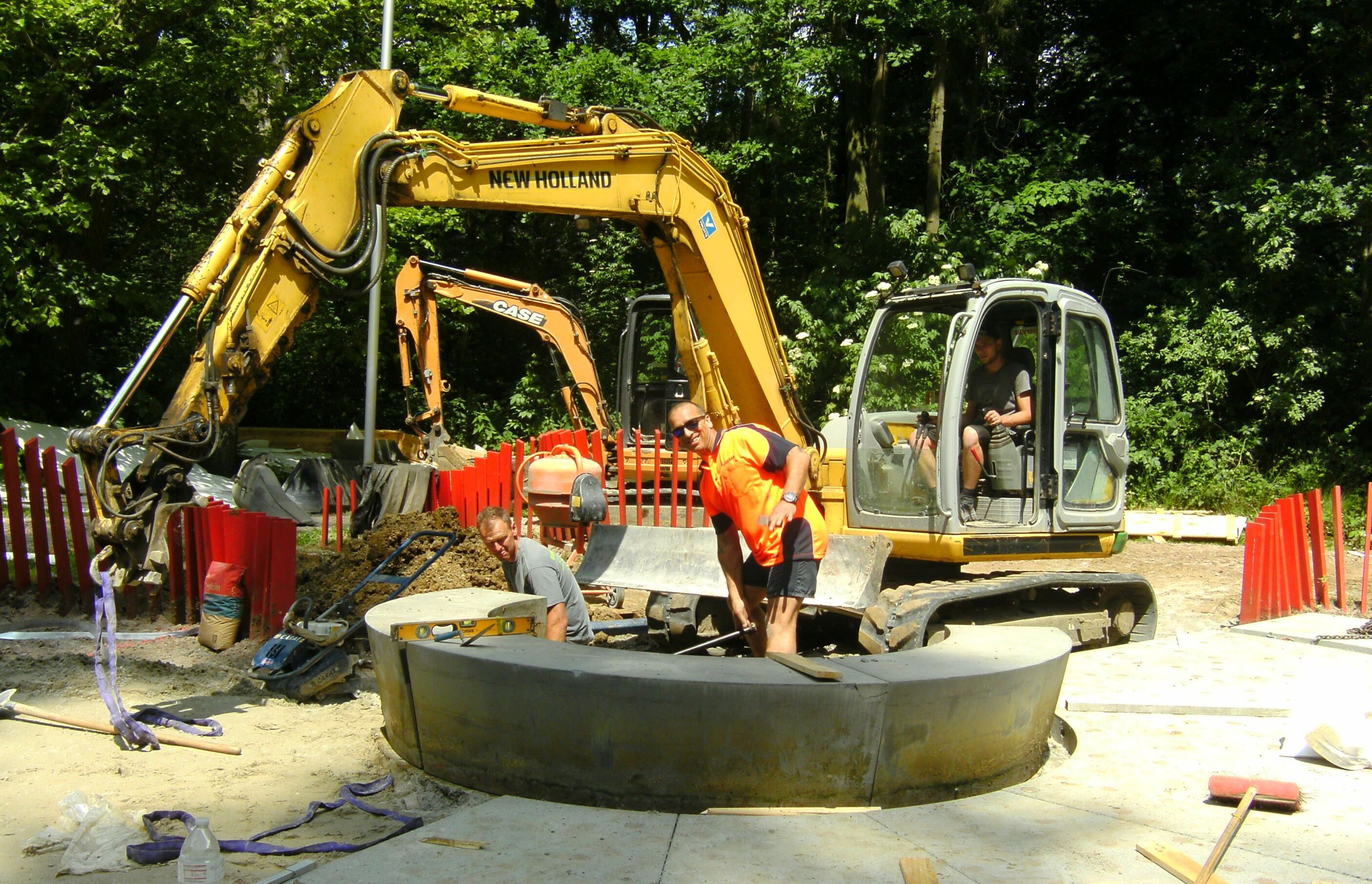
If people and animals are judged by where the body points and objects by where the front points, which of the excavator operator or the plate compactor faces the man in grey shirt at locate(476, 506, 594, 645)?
the excavator operator

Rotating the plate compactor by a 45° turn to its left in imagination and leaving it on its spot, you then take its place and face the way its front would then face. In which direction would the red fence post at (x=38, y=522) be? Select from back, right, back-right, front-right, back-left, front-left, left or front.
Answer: back-right

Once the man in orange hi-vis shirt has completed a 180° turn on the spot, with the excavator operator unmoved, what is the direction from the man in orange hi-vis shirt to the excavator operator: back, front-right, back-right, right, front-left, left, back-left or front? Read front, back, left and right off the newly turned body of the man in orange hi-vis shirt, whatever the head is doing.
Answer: front

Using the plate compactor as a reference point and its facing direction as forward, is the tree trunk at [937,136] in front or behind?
behind

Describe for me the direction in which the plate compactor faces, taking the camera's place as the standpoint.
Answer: facing the viewer and to the left of the viewer

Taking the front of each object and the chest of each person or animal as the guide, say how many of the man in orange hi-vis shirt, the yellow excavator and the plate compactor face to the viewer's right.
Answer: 0

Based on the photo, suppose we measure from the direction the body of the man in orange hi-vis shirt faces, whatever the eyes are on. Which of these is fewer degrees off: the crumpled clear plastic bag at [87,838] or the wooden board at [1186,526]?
the crumpled clear plastic bag

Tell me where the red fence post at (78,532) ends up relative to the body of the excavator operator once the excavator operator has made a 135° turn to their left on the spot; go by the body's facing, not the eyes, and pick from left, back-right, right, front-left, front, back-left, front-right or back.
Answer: back

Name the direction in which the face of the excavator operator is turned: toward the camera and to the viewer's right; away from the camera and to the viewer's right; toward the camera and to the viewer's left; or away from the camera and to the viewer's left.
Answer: toward the camera and to the viewer's left

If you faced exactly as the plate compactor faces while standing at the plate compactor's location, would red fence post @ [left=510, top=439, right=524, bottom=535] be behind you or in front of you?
behind

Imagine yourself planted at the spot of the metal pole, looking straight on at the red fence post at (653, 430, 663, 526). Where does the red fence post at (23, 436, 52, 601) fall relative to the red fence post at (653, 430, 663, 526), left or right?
right
